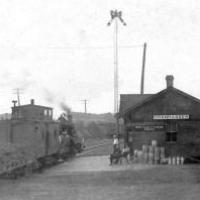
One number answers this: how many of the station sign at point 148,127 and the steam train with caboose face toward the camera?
1

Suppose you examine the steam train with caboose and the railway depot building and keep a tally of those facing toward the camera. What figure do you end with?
1

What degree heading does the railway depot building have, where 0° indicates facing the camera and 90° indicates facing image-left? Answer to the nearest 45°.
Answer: approximately 0°

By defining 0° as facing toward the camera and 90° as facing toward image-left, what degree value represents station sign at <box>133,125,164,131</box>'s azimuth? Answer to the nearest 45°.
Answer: approximately 0°

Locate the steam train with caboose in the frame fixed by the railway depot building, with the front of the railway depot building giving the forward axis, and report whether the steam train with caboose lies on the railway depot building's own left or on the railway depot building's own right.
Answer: on the railway depot building's own right

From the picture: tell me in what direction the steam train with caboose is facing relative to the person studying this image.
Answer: facing away from the viewer and to the right of the viewer
